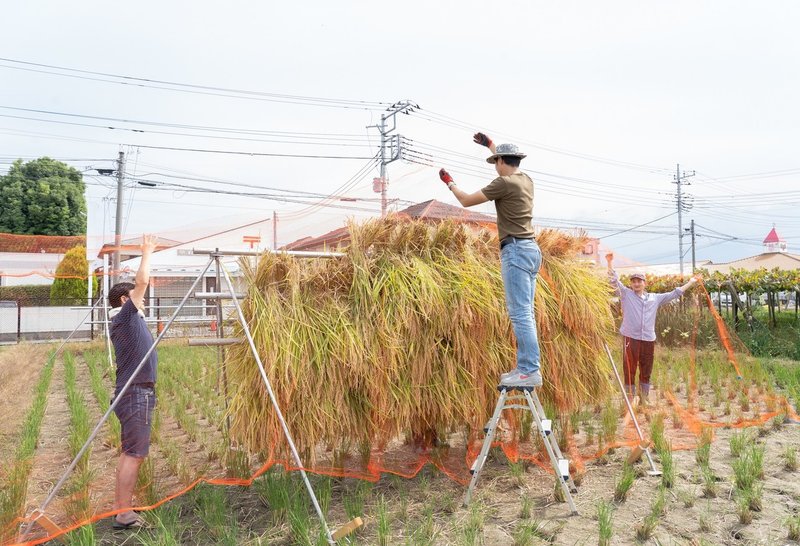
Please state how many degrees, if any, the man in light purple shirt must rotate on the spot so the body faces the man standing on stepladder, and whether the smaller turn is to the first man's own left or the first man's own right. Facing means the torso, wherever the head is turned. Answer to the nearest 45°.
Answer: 0° — they already face them

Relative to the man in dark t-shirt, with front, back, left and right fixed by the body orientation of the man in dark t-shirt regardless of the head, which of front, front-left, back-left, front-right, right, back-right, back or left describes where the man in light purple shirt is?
front

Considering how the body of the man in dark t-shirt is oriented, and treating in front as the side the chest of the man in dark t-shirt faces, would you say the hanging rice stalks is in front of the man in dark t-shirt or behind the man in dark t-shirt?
in front

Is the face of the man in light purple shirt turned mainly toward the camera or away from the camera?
toward the camera

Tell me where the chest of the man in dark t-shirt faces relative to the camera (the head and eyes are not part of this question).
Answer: to the viewer's right

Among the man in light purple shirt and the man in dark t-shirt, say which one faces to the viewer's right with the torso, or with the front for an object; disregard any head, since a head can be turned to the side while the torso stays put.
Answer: the man in dark t-shirt

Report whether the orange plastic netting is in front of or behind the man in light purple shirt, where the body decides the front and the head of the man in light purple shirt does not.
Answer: in front

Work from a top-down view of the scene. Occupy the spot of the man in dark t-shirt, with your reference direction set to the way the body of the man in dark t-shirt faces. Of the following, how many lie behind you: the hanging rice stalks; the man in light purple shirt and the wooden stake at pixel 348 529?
0

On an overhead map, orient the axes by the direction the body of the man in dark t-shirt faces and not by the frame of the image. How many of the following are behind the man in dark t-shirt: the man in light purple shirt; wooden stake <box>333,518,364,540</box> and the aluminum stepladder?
0

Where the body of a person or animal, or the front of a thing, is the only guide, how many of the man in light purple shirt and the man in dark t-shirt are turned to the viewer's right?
1

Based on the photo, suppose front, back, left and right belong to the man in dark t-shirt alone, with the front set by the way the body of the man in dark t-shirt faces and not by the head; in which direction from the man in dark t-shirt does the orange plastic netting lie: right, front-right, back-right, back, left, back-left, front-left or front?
front

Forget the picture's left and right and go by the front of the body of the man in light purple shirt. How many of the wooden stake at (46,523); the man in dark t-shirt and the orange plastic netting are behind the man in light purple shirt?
0

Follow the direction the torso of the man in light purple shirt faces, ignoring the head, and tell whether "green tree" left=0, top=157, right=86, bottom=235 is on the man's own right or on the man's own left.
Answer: on the man's own right

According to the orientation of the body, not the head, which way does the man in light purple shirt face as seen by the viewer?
toward the camera

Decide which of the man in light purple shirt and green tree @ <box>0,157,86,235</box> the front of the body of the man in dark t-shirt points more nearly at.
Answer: the man in light purple shirt
